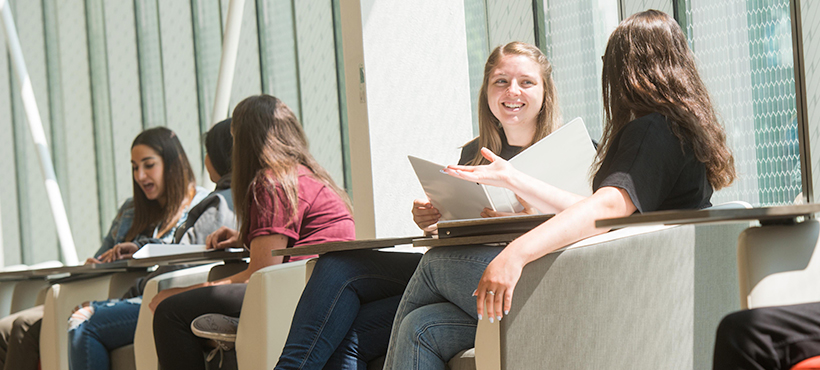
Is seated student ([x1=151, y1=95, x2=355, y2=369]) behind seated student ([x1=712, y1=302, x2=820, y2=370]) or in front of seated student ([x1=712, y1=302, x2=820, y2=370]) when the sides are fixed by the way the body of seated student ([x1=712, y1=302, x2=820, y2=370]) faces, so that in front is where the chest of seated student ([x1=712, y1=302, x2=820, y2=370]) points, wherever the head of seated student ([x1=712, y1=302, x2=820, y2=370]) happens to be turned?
in front

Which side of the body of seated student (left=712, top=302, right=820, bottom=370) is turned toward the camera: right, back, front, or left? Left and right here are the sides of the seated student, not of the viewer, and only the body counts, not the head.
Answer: left

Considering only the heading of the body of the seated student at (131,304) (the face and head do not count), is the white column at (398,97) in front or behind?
behind

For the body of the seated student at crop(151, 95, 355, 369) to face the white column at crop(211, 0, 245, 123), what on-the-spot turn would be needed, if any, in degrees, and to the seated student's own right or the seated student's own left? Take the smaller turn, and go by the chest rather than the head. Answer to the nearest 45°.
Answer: approximately 90° to the seated student's own right

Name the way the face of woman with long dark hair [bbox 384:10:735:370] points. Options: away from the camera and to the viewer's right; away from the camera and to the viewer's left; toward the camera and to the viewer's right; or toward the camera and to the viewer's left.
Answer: away from the camera and to the viewer's left

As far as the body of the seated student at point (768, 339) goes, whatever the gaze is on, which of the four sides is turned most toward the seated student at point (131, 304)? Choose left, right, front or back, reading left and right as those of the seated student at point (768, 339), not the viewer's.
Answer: front
